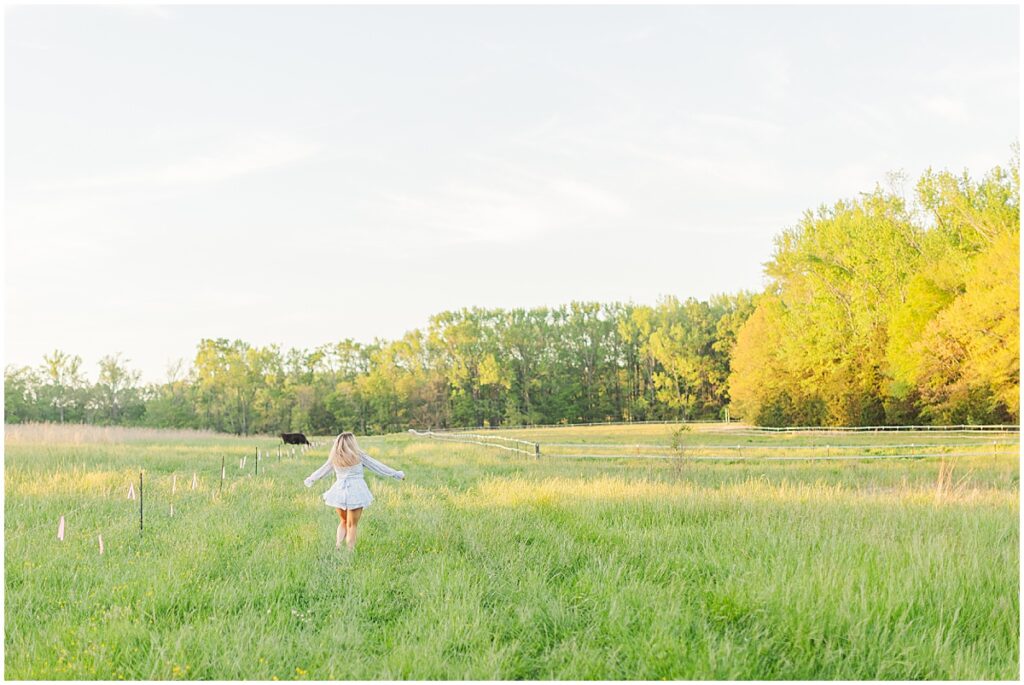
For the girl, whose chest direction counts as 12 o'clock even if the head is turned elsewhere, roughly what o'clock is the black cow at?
The black cow is roughly at 12 o'clock from the girl.

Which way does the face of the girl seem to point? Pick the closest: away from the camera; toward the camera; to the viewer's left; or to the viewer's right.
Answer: away from the camera

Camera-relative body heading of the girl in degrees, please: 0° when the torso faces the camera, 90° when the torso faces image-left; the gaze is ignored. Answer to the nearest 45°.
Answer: approximately 180°
